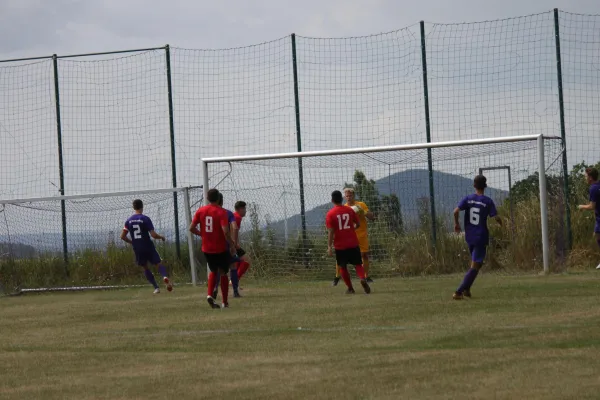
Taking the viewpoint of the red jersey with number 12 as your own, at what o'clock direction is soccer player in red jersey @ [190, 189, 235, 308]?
The soccer player in red jersey is roughly at 8 o'clock from the red jersey with number 12.

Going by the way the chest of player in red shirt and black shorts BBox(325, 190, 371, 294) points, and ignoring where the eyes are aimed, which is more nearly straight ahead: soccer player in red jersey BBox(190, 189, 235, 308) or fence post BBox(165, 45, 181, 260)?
the fence post

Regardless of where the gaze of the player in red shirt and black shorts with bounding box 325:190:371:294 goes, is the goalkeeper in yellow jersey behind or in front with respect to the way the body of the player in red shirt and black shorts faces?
in front

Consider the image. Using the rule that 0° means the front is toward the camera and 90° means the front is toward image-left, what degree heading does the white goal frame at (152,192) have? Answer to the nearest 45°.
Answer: approximately 45°

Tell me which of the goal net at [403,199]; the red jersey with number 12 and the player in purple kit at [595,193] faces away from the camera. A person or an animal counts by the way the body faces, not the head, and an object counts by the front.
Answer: the red jersey with number 12

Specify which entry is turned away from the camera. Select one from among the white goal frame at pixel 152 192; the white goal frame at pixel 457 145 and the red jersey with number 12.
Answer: the red jersey with number 12

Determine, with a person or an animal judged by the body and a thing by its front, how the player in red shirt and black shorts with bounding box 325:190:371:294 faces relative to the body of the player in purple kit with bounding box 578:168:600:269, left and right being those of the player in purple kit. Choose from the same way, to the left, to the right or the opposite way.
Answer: to the right

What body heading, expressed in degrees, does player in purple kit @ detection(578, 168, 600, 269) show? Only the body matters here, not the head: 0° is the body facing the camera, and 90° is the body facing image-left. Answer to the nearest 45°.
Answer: approximately 90°

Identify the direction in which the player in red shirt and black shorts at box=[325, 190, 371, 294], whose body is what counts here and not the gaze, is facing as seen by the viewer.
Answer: away from the camera

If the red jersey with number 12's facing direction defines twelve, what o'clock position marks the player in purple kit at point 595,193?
The player in purple kit is roughly at 2 o'clock from the red jersey with number 12.

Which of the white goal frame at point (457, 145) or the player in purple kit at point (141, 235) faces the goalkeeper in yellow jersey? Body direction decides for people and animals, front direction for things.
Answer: the white goal frame

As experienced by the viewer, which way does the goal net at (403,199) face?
facing the viewer and to the left of the viewer

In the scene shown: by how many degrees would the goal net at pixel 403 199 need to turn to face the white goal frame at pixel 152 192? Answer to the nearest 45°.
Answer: approximately 45° to its right

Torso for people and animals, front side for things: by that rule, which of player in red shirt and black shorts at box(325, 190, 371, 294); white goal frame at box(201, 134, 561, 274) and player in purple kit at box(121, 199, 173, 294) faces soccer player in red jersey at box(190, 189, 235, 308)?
the white goal frame

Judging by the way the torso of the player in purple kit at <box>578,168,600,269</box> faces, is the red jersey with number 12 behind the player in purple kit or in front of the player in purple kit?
in front

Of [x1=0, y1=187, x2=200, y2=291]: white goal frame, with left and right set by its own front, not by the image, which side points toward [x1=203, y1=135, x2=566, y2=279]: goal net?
left

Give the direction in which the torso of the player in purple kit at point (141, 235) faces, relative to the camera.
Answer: away from the camera

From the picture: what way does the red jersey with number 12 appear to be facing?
away from the camera
